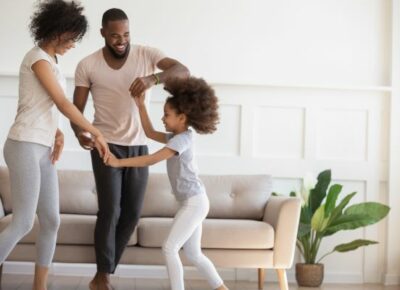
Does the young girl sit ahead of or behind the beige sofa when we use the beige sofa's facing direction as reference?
ahead

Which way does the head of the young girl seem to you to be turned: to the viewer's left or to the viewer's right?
to the viewer's left

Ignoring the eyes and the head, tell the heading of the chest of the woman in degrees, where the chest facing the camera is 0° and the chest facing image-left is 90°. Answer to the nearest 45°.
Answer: approximately 270°

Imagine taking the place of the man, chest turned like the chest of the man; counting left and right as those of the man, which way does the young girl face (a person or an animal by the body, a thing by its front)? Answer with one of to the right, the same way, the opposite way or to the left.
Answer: to the right

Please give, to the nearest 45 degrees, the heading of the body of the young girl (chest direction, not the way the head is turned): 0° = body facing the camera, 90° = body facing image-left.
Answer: approximately 90°

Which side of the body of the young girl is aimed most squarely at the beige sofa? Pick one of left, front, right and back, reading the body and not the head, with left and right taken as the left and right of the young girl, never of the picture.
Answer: right

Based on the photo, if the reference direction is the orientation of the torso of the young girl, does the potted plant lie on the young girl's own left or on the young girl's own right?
on the young girl's own right

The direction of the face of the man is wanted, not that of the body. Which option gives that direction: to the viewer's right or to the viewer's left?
to the viewer's right

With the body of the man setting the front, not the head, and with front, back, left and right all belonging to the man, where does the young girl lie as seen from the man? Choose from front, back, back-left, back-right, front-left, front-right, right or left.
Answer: front-left
